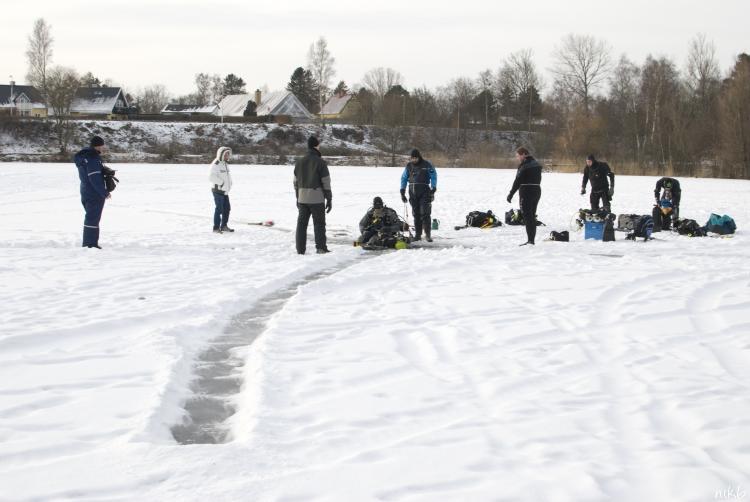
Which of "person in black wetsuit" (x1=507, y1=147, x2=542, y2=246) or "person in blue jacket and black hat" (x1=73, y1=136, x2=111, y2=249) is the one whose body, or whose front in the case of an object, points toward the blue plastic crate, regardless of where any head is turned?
the person in blue jacket and black hat

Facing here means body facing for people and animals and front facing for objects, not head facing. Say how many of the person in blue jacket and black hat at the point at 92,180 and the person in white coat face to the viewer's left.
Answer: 0

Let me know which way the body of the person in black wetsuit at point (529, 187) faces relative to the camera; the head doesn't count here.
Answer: to the viewer's left

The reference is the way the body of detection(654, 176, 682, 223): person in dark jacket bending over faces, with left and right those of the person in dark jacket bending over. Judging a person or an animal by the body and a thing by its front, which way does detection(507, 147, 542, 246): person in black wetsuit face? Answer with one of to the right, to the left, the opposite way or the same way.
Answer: to the right

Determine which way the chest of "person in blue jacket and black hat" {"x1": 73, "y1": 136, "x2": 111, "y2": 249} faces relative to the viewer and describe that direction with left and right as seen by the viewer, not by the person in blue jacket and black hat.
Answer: facing to the right of the viewer

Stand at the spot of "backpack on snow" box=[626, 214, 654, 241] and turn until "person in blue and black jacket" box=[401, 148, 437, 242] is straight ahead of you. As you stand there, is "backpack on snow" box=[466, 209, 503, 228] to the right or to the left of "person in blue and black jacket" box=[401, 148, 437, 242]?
right

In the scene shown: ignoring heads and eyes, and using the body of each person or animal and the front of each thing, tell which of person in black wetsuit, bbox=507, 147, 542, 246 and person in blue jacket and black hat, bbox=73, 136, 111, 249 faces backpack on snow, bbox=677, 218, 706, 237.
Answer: the person in blue jacket and black hat

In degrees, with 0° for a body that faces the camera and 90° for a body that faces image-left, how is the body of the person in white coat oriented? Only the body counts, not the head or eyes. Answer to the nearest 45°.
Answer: approximately 315°

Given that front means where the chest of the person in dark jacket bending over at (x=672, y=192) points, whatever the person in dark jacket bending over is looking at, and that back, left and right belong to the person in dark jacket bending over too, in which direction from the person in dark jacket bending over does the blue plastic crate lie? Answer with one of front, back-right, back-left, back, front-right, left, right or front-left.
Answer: front-right

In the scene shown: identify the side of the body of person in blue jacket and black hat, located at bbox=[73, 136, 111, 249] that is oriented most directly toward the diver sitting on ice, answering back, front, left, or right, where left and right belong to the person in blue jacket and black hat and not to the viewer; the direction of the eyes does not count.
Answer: front

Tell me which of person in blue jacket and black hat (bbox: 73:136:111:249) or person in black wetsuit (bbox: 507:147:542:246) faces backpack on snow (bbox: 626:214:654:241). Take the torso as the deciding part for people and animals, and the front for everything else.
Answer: the person in blue jacket and black hat

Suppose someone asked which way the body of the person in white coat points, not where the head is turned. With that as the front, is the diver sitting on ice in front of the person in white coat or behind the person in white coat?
in front

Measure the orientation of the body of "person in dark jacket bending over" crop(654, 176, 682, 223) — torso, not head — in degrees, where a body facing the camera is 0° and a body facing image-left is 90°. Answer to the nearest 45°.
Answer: approximately 0°
